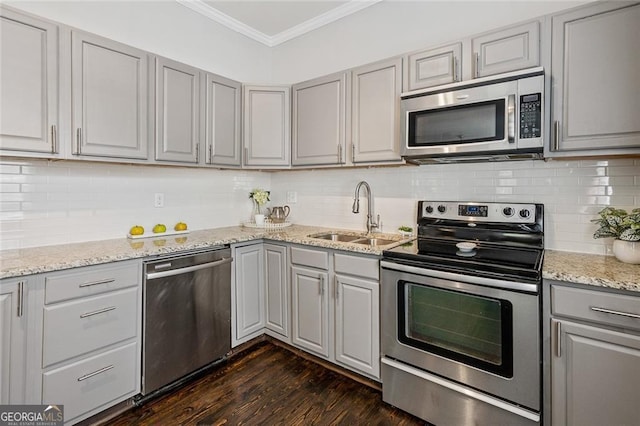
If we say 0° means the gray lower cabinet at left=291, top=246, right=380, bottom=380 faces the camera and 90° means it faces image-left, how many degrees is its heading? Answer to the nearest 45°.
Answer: approximately 45°

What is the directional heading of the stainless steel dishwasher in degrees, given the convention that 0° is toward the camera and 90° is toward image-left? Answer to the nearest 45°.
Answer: approximately 315°

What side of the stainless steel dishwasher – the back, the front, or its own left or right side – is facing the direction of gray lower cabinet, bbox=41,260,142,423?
right

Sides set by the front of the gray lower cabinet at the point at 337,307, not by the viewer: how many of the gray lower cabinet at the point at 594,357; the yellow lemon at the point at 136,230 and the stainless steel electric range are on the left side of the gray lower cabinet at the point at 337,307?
2

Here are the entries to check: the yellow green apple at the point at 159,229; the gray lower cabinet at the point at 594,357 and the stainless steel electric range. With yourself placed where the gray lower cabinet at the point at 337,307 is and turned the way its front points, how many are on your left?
2

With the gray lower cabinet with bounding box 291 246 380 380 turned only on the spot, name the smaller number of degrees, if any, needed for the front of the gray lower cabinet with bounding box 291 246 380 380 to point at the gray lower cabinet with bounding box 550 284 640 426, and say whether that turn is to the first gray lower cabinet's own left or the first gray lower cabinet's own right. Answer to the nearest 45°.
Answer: approximately 90° to the first gray lower cabinet's own left
